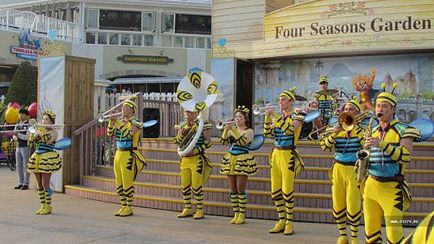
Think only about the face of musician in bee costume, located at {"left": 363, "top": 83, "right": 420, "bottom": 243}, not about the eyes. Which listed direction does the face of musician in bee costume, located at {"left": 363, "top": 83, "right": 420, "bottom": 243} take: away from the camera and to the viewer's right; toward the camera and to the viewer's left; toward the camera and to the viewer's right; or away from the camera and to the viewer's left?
toward the camera and to the viewer's left

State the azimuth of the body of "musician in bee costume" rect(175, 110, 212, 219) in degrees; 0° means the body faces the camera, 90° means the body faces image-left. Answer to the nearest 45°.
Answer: approximately 45°

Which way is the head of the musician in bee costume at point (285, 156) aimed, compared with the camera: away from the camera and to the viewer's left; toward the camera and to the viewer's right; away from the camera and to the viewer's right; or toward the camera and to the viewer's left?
toward the camera and to the viewer's left

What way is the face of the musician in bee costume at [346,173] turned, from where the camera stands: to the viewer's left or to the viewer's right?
to the viewer's left

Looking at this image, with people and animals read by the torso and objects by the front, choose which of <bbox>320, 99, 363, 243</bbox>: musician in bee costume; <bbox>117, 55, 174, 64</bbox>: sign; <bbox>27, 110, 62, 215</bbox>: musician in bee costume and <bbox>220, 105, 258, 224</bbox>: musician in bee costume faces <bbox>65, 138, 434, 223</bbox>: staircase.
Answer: the sign

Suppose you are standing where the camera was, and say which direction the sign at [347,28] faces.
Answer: facing the viewer and to the left of the viewer

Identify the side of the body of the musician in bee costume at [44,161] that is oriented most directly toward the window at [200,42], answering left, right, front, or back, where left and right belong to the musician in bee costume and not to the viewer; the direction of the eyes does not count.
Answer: back

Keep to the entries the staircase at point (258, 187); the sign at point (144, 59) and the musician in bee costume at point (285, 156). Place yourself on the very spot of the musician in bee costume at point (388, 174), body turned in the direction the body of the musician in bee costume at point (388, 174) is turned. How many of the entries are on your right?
3

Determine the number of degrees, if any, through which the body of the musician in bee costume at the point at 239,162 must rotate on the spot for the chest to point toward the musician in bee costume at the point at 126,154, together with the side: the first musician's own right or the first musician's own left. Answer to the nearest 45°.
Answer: approximately 45° to the first musician's own right

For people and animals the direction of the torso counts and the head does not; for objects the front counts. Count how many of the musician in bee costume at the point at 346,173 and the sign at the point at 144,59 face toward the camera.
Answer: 2

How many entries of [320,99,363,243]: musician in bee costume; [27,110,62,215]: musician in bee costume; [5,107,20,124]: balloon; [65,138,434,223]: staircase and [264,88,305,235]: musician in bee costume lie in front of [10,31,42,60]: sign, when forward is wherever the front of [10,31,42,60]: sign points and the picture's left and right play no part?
5

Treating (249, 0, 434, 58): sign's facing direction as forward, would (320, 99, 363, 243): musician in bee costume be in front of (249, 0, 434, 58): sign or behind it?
in front

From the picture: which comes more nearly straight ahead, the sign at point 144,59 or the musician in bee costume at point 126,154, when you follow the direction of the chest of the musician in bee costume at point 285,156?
the musician in bee costume

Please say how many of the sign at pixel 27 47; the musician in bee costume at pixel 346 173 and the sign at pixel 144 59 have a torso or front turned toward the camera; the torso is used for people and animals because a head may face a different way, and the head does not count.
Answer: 3

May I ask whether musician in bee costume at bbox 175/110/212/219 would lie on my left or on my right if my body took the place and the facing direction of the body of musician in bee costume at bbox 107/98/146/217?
on my left
